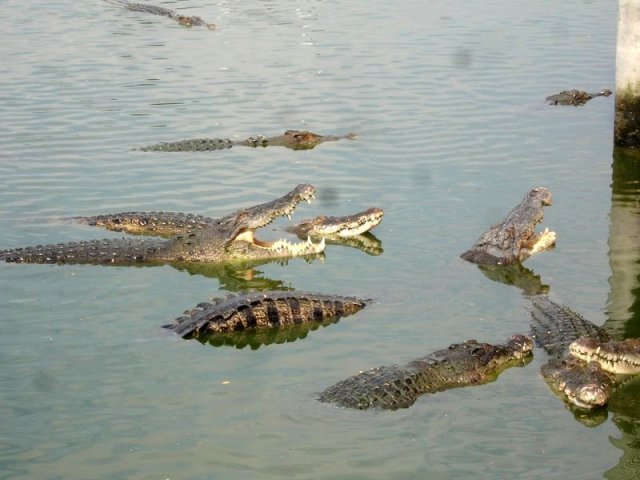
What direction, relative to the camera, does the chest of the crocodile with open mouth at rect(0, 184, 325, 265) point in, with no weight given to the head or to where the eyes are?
to the viewer's right

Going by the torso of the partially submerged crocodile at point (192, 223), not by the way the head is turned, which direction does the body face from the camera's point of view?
to the viewer's right

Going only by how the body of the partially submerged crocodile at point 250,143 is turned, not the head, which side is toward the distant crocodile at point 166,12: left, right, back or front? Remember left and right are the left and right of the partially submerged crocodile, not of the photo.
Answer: left

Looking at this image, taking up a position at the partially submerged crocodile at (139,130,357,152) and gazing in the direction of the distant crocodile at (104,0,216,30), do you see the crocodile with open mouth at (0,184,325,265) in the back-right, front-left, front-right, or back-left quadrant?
back-left

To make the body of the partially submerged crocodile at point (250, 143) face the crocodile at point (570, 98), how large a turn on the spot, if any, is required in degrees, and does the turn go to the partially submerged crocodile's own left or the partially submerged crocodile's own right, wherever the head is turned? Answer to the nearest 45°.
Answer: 0° — it already faces it

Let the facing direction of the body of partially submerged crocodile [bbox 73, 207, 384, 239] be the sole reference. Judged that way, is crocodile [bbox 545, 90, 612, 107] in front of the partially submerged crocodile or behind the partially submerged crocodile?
in front

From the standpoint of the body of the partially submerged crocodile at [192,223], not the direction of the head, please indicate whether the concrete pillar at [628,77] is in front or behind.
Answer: in front

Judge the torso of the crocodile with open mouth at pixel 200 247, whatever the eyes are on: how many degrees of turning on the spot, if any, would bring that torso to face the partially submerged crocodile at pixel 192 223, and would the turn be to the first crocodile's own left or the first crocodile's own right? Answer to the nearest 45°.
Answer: approximately 90° to the first crocodile's own left

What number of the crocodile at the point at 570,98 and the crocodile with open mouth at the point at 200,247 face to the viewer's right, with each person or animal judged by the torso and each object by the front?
2

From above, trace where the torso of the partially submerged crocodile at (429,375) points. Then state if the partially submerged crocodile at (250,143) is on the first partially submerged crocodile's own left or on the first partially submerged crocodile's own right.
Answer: on the first partially submerged crocodile's own left

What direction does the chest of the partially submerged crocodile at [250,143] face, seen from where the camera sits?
to the viewer's right

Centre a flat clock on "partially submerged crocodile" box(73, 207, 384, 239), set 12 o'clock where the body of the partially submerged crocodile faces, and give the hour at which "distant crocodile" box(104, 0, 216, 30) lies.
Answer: The distant crocodile is roughly at 9 o'clock from the partially submerged crocodile.

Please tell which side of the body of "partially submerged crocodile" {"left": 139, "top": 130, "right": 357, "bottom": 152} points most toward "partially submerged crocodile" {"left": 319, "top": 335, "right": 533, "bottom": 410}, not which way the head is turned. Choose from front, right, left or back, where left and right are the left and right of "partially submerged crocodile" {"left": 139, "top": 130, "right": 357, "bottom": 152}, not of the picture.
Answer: right
